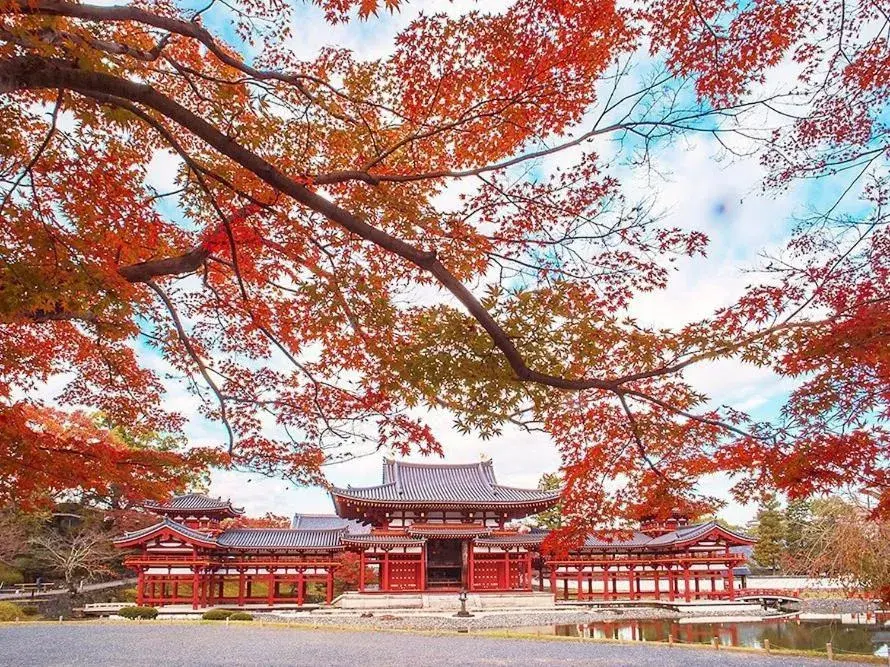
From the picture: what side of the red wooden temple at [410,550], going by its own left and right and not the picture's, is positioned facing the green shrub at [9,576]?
right

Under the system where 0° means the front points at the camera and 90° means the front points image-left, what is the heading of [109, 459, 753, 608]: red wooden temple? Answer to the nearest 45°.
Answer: approximately 0°

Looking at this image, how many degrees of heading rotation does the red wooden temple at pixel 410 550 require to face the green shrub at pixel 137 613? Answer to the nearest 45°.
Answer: approximately 45° to its right

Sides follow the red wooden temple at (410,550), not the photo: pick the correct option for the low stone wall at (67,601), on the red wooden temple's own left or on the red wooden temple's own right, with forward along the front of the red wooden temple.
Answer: on the red wooden temple's own right

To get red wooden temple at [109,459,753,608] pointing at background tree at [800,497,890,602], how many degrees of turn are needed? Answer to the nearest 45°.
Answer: approximately 45° to its left

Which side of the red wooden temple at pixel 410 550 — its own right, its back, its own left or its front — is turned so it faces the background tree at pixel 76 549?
right

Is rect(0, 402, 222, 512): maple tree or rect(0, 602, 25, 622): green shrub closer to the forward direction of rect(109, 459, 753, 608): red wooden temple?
the maple tree

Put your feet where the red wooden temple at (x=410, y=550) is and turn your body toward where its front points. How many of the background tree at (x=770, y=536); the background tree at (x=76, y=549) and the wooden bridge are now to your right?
1
